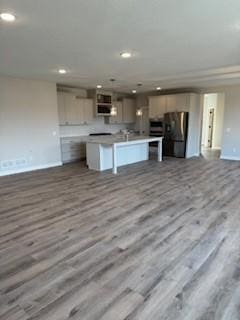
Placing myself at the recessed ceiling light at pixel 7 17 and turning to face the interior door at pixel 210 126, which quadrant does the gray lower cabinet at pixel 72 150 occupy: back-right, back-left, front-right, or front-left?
front-left

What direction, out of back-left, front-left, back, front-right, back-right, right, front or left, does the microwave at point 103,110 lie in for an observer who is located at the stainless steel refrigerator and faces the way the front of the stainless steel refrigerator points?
front-right

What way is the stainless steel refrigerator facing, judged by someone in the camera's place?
facing the viewer and to the left of the viewer

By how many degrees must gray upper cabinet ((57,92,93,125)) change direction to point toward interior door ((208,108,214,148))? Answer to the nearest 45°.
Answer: approximately 45° to its left

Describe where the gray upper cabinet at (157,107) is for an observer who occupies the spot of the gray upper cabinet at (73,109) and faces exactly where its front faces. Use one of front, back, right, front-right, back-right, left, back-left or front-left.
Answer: front-left

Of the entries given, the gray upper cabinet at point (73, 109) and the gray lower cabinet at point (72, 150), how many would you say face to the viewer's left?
0

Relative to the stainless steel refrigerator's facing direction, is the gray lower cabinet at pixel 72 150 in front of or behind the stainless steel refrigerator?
in front

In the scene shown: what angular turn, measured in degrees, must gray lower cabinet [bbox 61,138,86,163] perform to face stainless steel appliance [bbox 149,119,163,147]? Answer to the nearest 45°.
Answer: approximately 45° to its left

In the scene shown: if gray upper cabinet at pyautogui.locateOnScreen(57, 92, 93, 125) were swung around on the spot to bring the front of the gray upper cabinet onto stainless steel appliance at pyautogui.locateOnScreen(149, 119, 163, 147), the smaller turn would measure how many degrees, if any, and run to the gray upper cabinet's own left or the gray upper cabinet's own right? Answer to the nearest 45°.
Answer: approximately 45° to the gray upper cabinet's own left

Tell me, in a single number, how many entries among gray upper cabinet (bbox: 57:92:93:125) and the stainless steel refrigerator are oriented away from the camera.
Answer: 0

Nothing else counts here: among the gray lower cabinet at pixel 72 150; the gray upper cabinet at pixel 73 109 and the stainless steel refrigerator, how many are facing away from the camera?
0

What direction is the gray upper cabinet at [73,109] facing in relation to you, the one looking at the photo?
facing the viewer and to the right of the viewer
